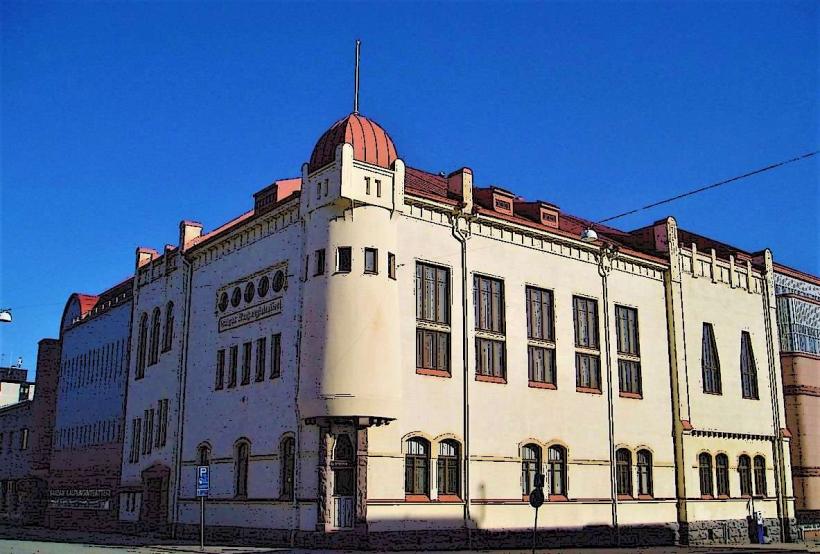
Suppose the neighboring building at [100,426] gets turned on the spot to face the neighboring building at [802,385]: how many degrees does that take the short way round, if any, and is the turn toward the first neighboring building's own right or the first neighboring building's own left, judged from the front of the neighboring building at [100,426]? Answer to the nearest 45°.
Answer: approximately 90° to the first neighboring building's own left

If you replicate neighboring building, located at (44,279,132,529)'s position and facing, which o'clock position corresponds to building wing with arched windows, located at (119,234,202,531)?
building wing with arched windows, located at (119,234,202,531) is roughly at 10 o'clock from neighboring building, located at (44,279,132,529).

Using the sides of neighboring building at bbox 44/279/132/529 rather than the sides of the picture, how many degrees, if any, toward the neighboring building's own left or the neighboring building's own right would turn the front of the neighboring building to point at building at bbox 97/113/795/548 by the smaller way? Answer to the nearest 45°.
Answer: approximately 90° to the neighboring building's own left

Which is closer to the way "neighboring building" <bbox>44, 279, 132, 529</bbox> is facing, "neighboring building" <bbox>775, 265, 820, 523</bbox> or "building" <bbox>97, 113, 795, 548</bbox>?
the building

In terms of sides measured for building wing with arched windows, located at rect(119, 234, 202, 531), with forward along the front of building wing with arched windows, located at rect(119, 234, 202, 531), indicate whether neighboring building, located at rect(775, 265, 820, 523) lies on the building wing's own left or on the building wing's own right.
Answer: on the building wing's own left

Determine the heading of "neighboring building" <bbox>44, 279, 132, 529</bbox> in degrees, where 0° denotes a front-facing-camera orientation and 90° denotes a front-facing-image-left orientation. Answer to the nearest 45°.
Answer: approximately 45°

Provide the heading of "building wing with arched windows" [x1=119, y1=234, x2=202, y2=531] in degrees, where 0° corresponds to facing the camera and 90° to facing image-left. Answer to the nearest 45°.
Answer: approximately 45°
